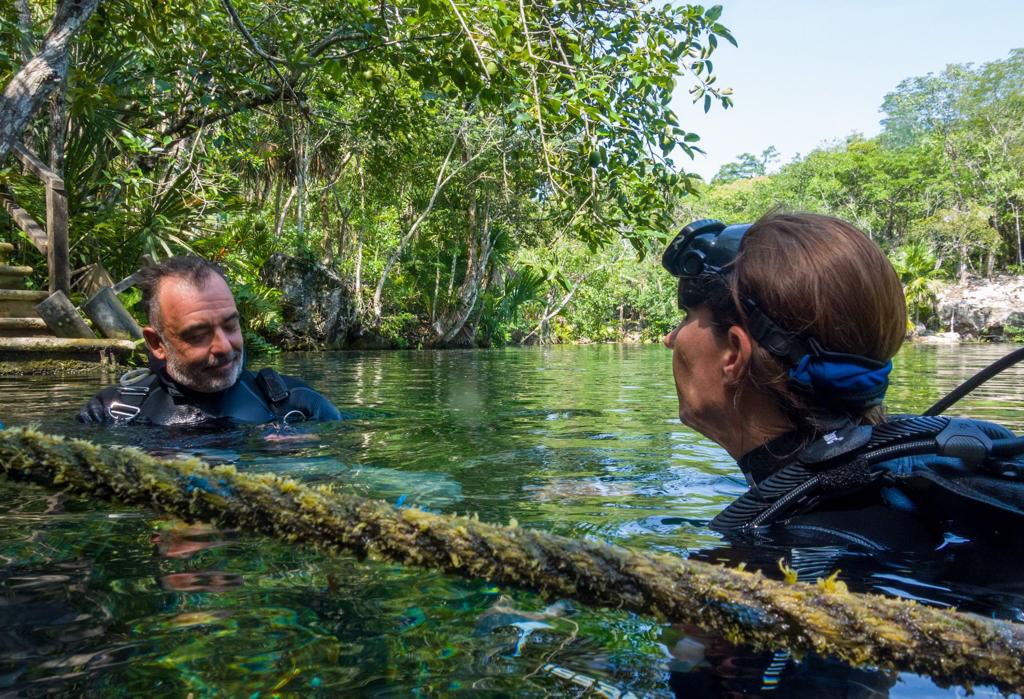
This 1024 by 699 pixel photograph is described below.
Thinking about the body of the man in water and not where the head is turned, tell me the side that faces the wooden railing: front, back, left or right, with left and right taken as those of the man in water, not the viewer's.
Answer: back

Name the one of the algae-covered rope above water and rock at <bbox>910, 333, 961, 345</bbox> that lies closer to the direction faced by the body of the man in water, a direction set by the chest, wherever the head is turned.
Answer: the algae-covered rope above water

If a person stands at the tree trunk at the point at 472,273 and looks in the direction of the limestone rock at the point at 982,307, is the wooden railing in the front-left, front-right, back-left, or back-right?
back-right

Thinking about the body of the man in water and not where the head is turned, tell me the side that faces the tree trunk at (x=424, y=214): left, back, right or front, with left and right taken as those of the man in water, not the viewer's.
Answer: back

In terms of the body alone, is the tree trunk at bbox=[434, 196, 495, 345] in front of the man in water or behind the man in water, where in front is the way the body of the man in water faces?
behind

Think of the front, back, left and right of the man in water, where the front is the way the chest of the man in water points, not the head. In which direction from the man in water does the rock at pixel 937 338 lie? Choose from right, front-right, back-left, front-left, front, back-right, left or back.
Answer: back-left

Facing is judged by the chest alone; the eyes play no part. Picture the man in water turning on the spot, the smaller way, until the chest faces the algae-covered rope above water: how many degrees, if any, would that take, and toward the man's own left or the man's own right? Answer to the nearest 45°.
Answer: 0° — they already face it

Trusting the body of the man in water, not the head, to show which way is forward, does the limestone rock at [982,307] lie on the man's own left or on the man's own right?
on the man's own left

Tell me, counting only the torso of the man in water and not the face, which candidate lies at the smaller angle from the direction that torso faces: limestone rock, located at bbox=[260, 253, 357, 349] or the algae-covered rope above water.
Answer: the algae-covered rope above water

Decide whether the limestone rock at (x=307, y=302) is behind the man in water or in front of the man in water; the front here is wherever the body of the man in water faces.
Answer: behind

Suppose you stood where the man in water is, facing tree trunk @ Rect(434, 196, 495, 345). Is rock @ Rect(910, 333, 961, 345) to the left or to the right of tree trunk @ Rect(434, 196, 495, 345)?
right

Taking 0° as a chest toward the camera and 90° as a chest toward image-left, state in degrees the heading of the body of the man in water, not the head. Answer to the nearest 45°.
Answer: approximately 0°
